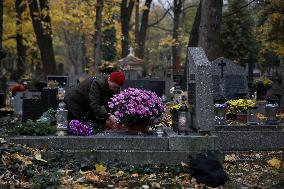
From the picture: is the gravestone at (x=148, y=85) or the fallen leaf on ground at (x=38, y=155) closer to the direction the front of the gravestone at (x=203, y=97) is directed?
the fallen leaf on ground

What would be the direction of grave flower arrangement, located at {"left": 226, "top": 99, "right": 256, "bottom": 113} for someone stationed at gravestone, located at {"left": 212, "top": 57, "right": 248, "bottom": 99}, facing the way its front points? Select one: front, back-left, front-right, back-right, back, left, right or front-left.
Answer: front

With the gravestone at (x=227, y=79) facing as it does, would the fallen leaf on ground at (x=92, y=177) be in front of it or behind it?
in front

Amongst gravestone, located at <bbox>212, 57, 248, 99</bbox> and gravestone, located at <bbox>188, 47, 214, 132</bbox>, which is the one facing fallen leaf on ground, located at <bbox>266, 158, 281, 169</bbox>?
gravestone, located at <bbox>212, 57, 248, 99</bbox>

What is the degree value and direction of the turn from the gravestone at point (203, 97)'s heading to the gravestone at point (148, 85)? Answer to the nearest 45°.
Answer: approximately 90° to its right

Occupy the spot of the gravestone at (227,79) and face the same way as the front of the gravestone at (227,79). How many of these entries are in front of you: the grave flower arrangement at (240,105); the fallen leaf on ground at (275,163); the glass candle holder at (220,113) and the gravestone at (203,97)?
4

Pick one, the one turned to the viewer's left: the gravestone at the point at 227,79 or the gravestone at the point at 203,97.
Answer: the gravestone at the point at 203,97

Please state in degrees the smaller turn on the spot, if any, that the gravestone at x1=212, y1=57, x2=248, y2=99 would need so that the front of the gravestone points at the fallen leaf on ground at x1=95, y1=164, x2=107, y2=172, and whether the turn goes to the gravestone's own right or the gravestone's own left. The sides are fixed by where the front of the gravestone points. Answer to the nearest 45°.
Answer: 0° — it already faces it

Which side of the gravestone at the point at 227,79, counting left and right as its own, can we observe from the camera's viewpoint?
front
